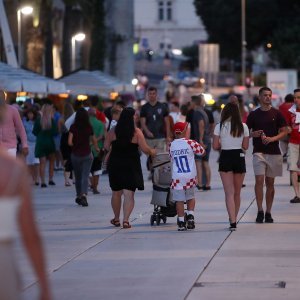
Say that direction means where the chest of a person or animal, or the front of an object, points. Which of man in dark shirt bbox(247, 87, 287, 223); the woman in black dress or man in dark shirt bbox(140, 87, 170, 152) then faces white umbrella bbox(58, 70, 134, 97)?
the woman in black dress

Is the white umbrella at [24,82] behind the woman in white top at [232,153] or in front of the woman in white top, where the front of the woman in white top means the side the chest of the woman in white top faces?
in front

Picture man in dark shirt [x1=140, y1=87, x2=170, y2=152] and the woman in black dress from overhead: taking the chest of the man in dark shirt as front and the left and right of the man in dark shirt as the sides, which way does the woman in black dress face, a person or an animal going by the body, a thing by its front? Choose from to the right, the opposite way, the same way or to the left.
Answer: the opposite way

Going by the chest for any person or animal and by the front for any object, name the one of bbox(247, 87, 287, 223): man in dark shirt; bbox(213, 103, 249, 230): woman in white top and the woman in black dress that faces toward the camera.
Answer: the man in dark shirt

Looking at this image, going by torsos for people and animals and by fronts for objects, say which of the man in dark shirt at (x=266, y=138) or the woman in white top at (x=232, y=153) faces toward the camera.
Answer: the man in dark shirt

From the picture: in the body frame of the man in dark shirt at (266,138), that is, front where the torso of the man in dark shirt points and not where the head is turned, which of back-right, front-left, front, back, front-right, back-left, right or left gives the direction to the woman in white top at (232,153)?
front-right

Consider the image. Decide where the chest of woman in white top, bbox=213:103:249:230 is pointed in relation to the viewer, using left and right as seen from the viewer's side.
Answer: facing away from the viewer

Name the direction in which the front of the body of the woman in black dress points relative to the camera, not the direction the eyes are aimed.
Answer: away from the camera

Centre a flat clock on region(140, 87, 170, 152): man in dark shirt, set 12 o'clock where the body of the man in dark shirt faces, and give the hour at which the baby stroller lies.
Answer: The baby stroller is roughly at 12 o'clock from the man in dark shirt.

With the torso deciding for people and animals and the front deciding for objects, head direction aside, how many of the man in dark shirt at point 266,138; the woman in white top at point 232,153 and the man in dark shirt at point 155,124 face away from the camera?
1

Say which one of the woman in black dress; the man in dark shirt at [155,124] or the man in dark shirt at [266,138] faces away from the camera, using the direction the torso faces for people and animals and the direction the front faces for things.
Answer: the woman in black dress

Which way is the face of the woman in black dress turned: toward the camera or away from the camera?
away from the camera

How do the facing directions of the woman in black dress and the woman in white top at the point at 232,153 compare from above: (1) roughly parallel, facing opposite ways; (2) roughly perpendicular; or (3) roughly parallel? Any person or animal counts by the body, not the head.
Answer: roughly parallel

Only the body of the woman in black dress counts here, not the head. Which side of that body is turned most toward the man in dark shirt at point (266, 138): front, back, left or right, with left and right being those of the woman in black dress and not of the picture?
right

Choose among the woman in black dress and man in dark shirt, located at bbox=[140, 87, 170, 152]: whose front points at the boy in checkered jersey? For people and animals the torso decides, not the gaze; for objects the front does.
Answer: the man in dark shirt

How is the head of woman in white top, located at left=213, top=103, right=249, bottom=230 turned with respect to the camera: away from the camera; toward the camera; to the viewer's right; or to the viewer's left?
away from the camera

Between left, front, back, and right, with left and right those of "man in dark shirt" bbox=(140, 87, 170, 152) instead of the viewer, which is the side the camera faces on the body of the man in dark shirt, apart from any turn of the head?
front

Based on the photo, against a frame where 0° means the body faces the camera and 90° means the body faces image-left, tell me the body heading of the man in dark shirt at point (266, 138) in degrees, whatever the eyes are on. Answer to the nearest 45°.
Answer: approximately 0°
